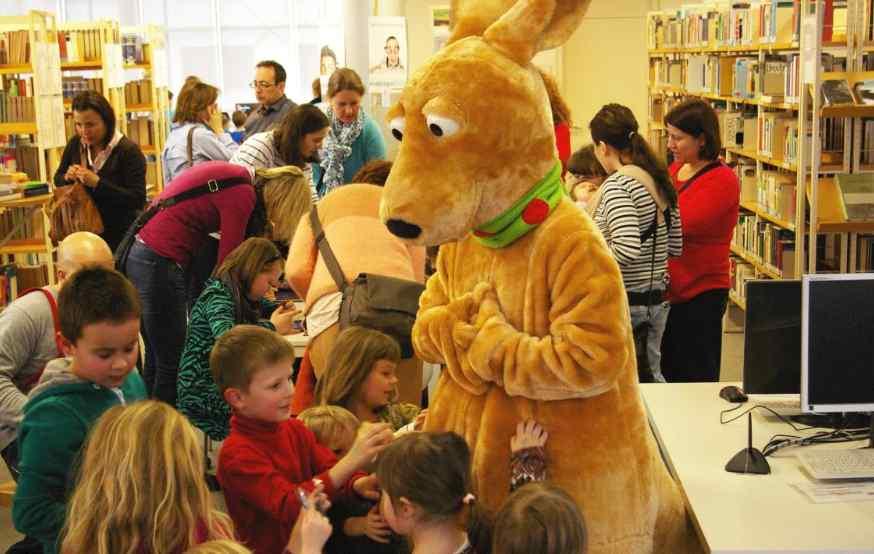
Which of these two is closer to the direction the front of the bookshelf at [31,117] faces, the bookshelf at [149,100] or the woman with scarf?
the woman with scarf

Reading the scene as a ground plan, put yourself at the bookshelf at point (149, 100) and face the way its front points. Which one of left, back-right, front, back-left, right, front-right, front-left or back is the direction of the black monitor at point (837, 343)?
front-left

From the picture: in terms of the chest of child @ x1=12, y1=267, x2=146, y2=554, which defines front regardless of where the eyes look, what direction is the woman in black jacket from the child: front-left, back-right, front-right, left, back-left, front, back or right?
back-left

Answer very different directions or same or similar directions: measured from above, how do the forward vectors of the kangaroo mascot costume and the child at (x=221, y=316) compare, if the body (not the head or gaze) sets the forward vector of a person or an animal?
very different directions

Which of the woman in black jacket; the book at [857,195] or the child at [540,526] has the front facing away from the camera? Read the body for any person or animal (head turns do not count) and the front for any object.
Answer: the child

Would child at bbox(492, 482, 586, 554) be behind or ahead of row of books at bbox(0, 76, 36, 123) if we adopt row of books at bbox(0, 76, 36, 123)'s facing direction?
ahead

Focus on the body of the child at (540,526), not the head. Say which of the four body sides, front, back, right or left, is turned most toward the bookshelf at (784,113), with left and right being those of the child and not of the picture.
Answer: front

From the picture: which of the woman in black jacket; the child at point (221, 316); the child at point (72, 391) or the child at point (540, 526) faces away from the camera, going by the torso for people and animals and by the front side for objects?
the child at point (540, 526)

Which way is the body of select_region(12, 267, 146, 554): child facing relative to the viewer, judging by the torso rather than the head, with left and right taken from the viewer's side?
facing the viewer and to the right of the viewer

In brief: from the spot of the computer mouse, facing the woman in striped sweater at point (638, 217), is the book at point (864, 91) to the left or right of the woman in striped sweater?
right

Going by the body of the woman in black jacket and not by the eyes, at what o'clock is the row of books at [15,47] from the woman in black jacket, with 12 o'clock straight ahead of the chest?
The row of books is roughly at 4 o'clock from the woman in black jacket.

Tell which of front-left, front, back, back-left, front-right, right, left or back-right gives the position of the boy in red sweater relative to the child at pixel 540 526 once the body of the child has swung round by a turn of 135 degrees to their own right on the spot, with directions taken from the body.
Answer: back

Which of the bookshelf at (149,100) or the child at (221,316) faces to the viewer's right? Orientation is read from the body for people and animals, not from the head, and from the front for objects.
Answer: the child
